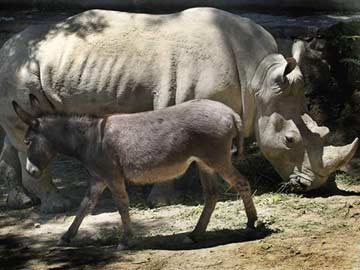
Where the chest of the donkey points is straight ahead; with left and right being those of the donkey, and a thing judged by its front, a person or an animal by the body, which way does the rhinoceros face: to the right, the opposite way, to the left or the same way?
the opposite way

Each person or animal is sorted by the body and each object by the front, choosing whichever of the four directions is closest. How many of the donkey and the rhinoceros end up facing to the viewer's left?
1

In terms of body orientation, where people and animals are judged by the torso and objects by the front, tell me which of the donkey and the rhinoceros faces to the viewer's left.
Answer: the donkey

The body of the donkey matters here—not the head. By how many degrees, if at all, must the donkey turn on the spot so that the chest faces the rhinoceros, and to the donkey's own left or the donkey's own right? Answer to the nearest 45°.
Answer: approximately 90° to the donkey's own right

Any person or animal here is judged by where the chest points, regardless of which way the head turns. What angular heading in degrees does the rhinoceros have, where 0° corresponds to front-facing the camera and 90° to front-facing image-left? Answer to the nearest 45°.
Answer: approximately 270°

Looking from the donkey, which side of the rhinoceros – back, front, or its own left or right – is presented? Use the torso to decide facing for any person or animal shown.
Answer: right

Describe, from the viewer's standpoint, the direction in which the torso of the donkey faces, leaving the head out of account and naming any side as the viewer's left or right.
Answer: facing to the left of the viewer
